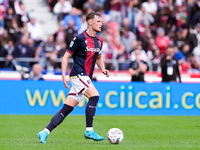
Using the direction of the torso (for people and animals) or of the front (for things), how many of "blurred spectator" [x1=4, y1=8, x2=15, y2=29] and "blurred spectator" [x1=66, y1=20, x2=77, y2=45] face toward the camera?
2

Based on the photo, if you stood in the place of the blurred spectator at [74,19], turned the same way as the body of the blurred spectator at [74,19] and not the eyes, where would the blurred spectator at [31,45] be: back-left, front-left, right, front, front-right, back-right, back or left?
front-right

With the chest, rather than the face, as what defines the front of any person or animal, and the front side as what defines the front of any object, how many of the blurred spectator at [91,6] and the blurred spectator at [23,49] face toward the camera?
2

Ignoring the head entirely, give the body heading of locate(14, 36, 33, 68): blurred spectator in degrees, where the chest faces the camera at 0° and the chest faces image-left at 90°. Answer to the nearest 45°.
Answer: approximately 0°

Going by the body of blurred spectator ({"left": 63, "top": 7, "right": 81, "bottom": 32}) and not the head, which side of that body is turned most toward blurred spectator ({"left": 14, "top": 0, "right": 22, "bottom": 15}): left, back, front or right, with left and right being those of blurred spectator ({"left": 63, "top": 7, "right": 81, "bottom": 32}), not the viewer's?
right

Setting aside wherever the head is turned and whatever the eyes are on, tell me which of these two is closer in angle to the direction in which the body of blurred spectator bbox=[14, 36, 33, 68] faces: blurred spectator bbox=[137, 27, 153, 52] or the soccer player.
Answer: the soccer player

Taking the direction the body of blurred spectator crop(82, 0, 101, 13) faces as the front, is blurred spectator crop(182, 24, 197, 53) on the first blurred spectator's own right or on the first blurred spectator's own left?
on the first blurred spectator's own left

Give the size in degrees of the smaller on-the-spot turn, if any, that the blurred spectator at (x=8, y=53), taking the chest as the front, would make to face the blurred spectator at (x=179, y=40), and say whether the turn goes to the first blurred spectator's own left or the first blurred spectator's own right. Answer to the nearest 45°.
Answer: approximately 90° to the first blurred spectator's own left
